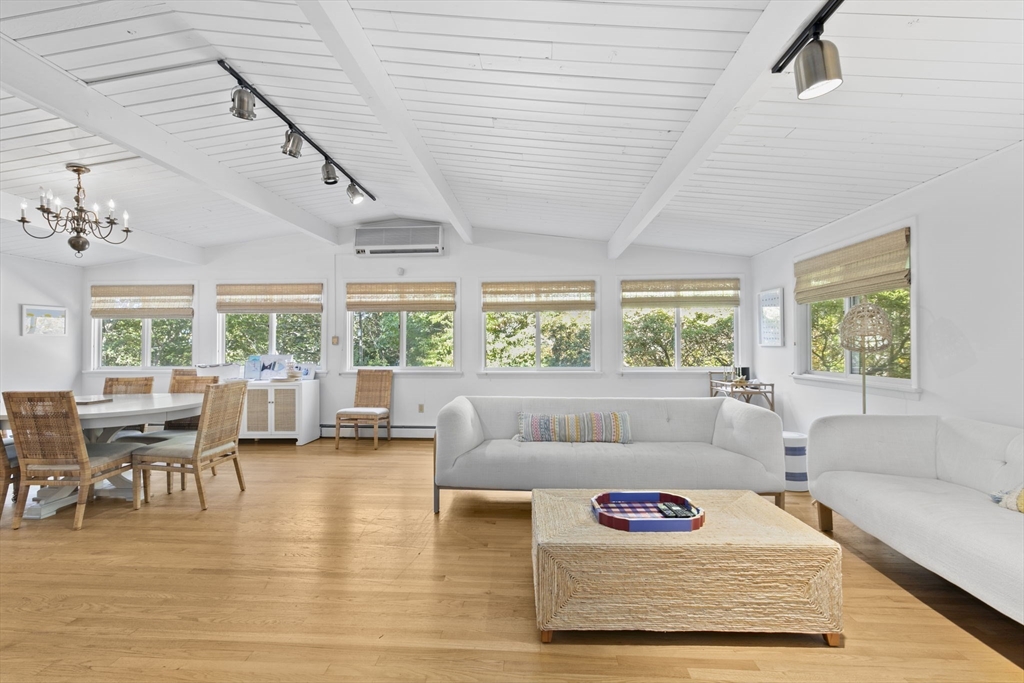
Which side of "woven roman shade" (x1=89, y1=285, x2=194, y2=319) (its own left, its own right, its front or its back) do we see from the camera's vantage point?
front

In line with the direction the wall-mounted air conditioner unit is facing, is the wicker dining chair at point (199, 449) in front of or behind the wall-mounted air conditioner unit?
in front

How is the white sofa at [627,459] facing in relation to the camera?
toward the camera

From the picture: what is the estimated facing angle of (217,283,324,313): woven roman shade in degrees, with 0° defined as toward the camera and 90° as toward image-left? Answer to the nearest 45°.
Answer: approximately 0°

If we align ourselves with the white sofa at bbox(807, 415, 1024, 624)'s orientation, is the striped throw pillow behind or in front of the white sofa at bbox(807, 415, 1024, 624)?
in front

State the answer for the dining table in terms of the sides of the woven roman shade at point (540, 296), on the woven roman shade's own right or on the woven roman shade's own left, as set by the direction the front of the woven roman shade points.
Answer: on the woven roman shade's own right

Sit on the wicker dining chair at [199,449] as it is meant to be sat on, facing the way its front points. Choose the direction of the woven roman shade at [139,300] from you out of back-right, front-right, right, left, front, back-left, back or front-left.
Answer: front-right

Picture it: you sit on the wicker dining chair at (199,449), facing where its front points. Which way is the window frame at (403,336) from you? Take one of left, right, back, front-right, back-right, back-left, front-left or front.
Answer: right

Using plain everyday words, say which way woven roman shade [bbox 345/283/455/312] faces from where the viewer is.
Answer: facing the viewer

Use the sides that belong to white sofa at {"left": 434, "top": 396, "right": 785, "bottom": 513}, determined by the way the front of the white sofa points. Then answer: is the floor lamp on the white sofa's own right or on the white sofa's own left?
on the white sofa's own left

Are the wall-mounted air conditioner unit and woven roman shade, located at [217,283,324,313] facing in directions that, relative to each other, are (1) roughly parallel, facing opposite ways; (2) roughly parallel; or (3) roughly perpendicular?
roughly parallel

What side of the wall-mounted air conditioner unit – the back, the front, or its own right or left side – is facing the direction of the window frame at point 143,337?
right

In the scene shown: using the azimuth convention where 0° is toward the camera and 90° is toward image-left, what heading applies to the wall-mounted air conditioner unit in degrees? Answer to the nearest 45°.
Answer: approximately 0°

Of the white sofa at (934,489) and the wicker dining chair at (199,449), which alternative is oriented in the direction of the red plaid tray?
the white sofa

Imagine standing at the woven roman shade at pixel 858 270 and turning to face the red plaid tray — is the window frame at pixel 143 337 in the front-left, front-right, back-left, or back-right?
front-right

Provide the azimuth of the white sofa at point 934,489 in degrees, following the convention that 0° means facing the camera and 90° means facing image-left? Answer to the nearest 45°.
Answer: approximately 45°

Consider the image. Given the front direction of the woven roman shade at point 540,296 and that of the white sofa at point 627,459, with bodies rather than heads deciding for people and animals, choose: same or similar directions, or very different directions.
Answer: same or similar directions
